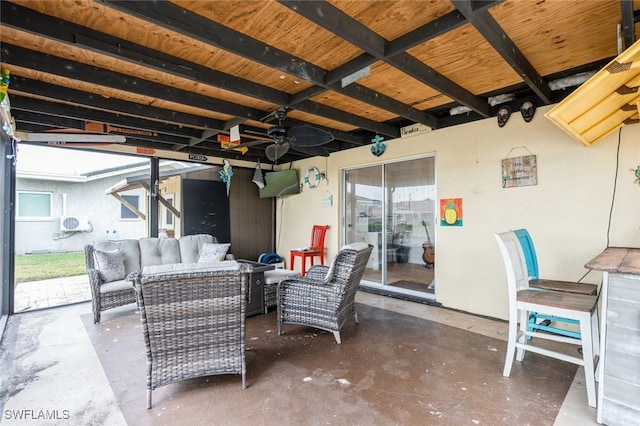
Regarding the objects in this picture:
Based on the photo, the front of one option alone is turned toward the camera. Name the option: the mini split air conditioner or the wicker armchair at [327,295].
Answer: the mini split air conditioner

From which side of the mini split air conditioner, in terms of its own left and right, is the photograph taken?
front

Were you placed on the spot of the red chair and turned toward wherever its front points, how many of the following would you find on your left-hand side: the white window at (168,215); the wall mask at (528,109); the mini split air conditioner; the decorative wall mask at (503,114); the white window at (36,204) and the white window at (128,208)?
2

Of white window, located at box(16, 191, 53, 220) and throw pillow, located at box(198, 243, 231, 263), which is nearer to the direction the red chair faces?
the throw pillow

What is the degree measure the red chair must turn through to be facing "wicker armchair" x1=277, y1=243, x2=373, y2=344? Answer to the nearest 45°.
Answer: approximately 45° to its left

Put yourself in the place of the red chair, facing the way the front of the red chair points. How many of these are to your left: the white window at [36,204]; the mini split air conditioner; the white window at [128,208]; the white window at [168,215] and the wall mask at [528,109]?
1

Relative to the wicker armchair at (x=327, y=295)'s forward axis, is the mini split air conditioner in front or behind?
in front

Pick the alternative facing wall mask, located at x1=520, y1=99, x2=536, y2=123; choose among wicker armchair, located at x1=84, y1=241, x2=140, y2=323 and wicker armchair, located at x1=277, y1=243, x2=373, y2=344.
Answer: wicker armchair, located at x1=84, y1=241, x2=140, y2=323

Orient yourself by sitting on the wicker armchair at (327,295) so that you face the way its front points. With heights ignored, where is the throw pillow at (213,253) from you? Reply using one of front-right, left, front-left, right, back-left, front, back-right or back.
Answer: front

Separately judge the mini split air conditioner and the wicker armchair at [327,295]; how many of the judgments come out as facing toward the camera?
1

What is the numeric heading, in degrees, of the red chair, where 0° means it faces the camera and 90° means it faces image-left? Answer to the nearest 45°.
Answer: approximately 45°

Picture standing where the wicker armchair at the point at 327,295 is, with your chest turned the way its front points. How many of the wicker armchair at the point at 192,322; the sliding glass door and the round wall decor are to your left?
1

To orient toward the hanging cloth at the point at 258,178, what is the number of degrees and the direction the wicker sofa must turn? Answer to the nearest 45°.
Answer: approximately 90° to its left

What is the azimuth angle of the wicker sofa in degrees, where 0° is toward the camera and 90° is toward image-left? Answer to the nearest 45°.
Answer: approximately 315°

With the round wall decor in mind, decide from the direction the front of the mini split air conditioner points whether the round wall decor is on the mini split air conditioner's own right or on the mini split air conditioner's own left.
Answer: on the mini split air conditioner's own left

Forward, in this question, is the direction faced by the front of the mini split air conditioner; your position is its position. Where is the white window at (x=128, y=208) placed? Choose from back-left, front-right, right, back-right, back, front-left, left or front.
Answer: front-left
